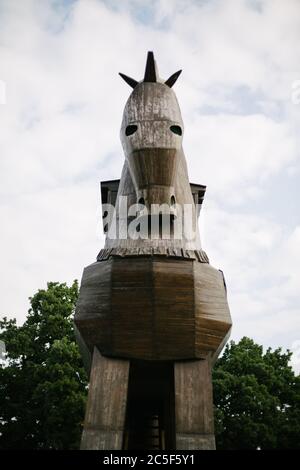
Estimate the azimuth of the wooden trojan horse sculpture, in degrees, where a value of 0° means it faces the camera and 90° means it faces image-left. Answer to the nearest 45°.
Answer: approximately 0°
